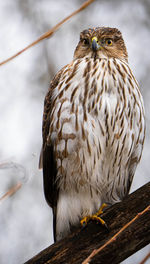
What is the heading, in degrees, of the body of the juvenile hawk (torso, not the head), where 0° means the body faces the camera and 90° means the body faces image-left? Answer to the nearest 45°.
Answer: approximately 0°
